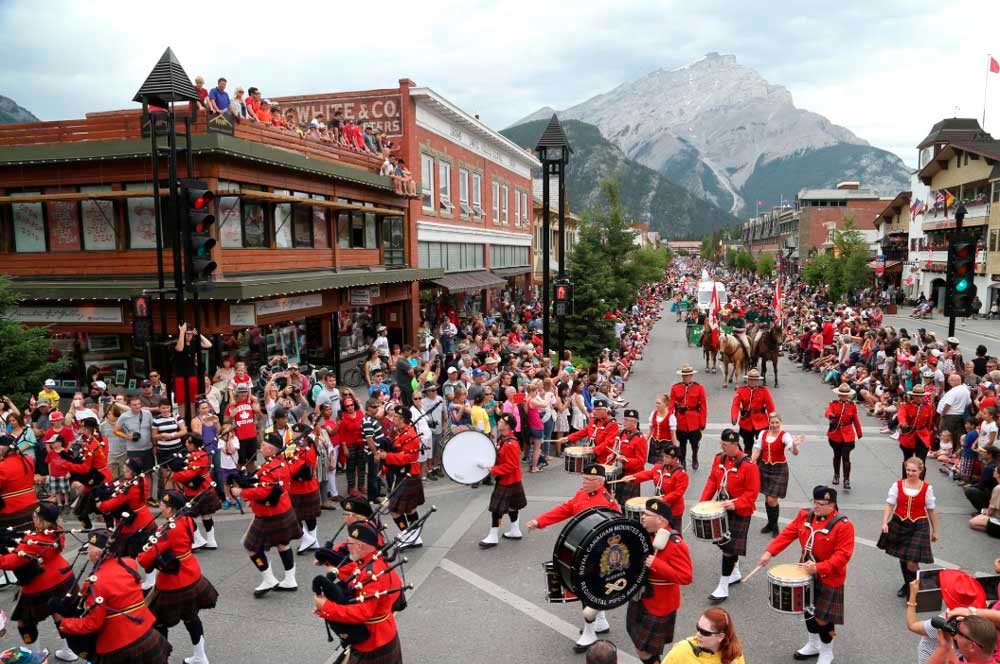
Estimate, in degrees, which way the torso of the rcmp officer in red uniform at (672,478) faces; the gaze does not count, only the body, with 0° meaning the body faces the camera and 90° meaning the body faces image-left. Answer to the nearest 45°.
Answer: approximately 45°

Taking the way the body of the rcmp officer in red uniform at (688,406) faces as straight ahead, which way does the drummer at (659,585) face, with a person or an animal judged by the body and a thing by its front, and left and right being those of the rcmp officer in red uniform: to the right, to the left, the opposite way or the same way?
to the right

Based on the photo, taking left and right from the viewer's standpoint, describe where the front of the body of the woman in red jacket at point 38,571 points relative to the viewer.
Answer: facing to the left of the viewer

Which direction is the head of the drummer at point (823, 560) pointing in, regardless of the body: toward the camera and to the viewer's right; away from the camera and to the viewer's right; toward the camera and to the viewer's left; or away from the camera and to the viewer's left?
toward the camera and to the viewer's left

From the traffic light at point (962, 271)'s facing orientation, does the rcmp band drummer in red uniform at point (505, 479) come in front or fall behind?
in front

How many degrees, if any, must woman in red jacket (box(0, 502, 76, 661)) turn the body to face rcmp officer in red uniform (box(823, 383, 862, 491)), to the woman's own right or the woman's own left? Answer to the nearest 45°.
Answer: approximately 180°

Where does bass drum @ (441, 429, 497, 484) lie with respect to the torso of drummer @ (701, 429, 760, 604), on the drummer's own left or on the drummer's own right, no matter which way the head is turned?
on the drummer's own right

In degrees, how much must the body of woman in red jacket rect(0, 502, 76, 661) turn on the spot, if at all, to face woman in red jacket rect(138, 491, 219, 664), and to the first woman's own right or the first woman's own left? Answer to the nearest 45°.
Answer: approximately 135° to the first woman's own left

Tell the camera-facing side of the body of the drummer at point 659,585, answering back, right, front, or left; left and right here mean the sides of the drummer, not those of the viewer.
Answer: left

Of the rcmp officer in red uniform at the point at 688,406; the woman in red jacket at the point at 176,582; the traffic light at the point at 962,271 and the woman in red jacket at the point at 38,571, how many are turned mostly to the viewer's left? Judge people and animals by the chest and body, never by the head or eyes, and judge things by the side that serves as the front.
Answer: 2

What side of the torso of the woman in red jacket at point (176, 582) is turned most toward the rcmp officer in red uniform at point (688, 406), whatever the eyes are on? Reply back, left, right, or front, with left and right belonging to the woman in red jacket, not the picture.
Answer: back

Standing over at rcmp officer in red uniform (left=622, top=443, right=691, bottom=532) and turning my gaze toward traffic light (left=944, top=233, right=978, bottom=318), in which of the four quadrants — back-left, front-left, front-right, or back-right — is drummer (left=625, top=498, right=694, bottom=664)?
back-right

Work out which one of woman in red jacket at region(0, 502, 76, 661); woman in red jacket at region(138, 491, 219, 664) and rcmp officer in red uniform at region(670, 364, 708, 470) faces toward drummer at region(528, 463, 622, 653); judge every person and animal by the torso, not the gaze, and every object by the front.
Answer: the rcmp officer in red uniform

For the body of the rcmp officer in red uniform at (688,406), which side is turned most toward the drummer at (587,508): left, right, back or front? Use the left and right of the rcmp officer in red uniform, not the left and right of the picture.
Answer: front
